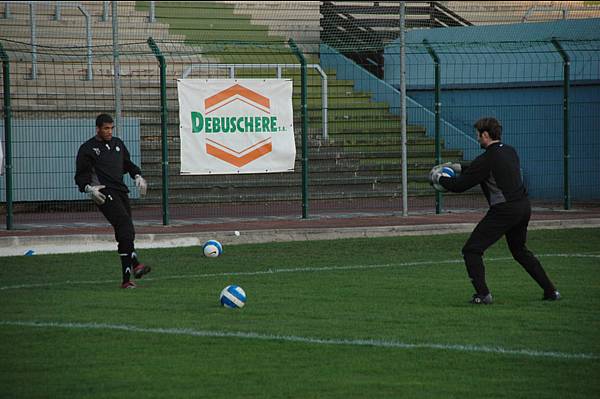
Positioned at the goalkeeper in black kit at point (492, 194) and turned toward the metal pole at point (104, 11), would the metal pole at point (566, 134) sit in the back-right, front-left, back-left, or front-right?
front-right

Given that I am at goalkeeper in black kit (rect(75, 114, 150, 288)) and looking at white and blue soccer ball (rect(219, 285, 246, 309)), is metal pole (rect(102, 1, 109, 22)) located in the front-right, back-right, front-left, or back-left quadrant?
back-left

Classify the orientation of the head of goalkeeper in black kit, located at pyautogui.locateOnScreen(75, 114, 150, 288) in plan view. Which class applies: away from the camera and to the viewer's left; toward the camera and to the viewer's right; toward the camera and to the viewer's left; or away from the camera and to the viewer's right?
toward the camera and to the viewer's right

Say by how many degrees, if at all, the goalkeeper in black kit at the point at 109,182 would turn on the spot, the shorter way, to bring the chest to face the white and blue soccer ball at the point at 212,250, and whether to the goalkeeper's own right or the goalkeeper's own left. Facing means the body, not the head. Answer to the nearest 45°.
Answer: approximately 90° to the goalkeeper's own left

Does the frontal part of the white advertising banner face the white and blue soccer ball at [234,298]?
yes

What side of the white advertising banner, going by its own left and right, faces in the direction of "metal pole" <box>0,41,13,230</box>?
right

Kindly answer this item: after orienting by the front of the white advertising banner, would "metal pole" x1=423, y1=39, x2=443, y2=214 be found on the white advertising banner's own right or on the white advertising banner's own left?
on the white advertising banner's own left

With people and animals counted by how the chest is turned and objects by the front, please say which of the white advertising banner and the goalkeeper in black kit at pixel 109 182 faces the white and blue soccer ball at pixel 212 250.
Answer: the white advertising banner

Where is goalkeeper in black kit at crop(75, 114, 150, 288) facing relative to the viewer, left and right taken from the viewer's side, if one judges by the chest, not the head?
facing the viewer and to the right of the viewer

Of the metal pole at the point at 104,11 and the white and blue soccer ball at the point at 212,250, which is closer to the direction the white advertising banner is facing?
the white and blue soccer ball

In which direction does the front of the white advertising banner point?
toward the camera

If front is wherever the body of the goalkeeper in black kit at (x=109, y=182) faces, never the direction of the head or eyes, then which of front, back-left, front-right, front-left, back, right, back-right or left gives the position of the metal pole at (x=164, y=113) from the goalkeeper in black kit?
back-left

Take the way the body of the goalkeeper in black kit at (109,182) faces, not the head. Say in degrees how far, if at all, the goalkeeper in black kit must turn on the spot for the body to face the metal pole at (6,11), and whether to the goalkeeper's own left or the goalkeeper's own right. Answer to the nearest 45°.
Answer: approximately 135° to the goalkeeper's own left

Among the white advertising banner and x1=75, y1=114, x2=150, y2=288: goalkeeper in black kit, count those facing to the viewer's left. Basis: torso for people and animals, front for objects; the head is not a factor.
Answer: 0

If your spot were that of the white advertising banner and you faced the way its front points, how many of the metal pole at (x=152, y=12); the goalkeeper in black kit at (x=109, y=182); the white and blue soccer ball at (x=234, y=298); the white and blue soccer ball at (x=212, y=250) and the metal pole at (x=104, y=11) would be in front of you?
3

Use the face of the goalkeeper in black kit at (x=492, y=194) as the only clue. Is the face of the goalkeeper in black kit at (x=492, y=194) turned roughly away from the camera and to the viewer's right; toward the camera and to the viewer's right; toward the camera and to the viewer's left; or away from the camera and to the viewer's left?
away from the camera and to the viewer's left
